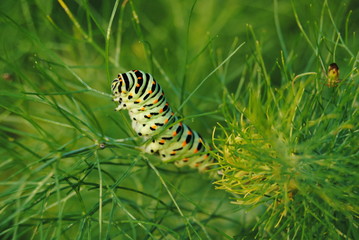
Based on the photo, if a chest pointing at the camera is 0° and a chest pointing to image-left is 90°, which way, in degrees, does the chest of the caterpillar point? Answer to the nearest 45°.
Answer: approximately 90°
